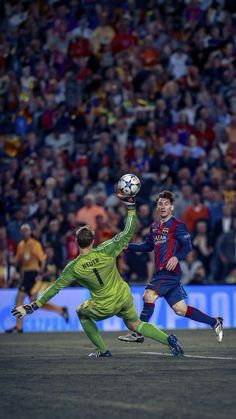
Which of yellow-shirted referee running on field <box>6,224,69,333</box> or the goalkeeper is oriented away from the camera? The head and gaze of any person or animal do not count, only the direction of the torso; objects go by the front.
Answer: the goalkeeper

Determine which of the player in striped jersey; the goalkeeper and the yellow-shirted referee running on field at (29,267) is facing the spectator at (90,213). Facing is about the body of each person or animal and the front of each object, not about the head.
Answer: the goalkeeper

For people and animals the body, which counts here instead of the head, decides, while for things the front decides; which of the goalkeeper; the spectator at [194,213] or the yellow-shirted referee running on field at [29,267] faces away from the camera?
the goalkeeper

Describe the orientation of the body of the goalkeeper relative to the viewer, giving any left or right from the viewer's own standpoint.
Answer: facing away from the viewer

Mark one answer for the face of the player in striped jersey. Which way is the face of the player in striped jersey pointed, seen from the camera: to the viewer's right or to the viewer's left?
to the viewer's left

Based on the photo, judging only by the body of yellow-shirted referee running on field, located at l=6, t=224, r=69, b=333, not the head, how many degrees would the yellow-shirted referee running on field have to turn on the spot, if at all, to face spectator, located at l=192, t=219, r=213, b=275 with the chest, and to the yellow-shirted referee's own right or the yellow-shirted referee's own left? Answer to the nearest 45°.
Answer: approximately 135° to the yellow-shirted referee's own left

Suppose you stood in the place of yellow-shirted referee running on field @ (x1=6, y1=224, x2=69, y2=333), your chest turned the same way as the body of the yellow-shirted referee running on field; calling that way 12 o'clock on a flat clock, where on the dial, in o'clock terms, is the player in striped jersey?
The player in striped jersey is roughly at 10 o'clock from the yellow-shirted referee running on field.

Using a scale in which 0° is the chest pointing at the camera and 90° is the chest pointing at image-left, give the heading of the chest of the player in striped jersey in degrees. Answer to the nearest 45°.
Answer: approximately 45°

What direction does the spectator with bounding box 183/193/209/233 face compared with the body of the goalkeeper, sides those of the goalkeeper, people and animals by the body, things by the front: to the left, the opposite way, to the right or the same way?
the opposite way

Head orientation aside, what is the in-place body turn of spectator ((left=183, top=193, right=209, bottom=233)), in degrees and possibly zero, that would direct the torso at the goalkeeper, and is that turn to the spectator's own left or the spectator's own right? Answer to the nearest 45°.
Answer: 0° — they already face them

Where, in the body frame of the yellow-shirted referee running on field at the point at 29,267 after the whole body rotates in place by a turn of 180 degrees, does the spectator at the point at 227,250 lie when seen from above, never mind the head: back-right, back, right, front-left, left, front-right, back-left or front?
front-right
